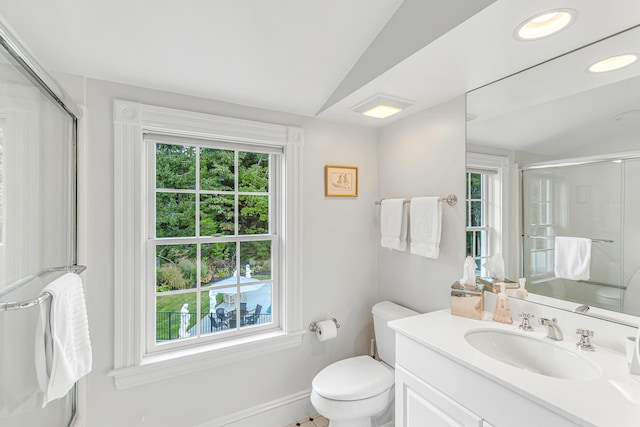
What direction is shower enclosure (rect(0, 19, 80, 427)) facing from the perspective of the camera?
to the viewer's right

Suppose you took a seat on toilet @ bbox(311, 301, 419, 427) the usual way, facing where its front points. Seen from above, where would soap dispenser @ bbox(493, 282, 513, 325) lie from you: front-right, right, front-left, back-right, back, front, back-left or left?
back-left

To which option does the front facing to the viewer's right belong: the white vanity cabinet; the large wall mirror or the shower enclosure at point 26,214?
the shower enclosure

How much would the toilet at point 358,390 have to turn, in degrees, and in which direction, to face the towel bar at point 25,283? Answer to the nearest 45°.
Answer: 0° — it already faces it

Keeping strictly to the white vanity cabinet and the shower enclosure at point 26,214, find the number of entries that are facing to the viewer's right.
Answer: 1

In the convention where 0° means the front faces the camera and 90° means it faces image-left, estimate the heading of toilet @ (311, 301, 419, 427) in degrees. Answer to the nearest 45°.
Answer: approximately 45°
